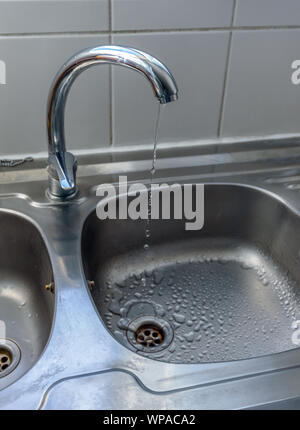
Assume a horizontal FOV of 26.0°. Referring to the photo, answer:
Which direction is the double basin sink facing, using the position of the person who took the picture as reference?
facing the viewer

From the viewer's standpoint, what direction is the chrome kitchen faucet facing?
to the viewer's right
